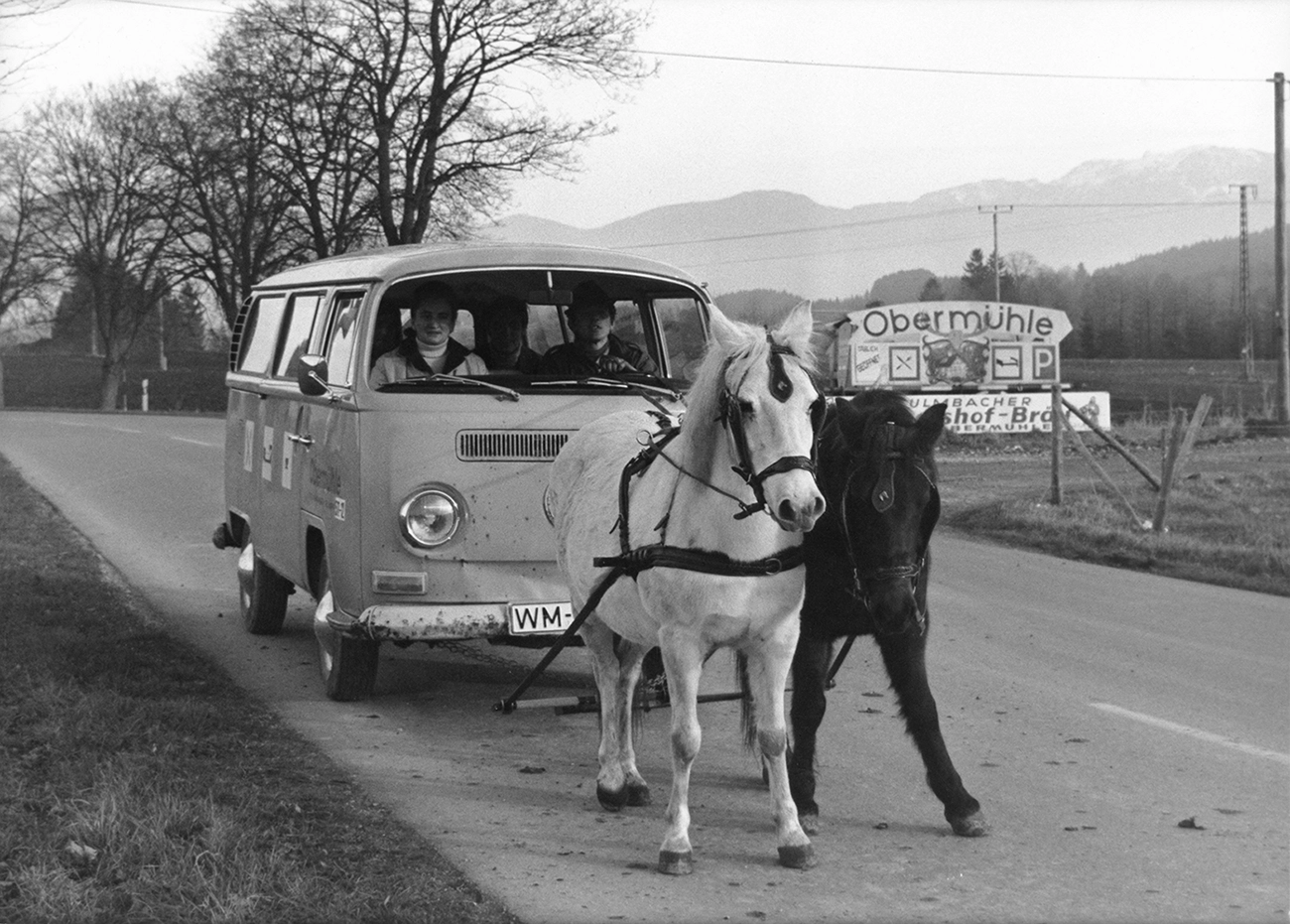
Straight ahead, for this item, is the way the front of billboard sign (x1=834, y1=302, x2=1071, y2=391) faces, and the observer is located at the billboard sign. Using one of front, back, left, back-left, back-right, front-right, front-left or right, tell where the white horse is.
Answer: front

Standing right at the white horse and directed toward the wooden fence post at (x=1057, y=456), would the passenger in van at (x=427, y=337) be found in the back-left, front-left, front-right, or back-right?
front-left

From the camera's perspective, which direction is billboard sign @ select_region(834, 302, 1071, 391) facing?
toward the camera

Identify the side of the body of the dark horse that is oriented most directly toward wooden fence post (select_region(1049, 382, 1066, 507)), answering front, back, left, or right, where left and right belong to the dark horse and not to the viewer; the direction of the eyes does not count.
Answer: back

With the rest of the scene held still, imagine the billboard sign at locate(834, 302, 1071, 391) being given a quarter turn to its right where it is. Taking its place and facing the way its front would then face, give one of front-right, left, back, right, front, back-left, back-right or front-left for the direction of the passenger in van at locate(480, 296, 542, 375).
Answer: left

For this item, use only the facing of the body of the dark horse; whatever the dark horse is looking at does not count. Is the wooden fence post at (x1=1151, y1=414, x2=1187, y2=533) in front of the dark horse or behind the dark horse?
behind

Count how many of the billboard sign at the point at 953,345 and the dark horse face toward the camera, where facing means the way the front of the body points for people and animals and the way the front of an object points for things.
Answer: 2

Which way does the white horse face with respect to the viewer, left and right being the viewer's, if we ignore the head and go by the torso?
facing the viewer and to the right of the viewer

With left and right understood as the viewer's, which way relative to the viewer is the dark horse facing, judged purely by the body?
facing the viewer
